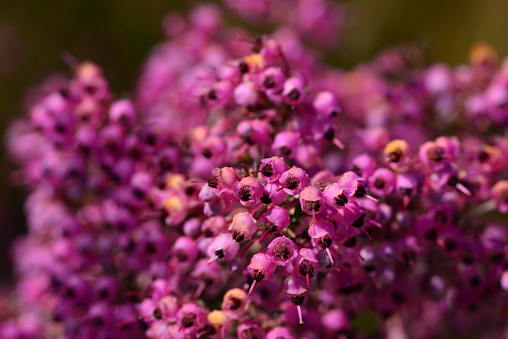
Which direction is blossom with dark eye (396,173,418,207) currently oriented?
toward the camera

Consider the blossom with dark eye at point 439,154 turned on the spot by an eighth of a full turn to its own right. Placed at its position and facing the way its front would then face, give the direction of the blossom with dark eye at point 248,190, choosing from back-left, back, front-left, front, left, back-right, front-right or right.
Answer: front

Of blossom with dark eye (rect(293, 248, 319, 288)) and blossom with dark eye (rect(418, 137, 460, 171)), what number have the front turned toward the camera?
2

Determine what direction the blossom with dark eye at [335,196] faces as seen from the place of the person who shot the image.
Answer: facing the viewer and to the right of the viewer

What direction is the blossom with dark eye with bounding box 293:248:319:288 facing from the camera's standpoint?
toward the camera
